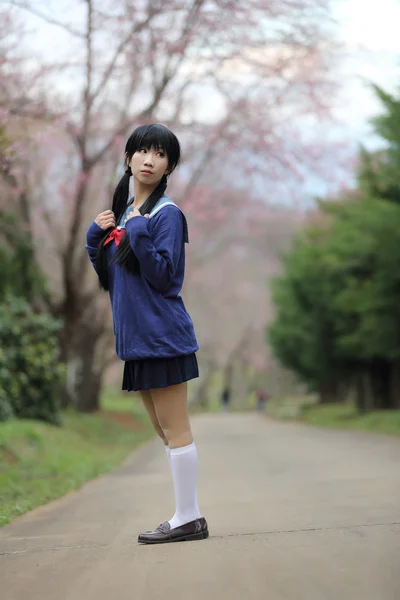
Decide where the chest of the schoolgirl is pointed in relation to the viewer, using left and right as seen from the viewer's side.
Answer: facing the viewer and to the left of the viewer

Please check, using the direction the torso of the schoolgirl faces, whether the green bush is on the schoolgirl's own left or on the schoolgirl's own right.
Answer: on the schoolgirl's own right
